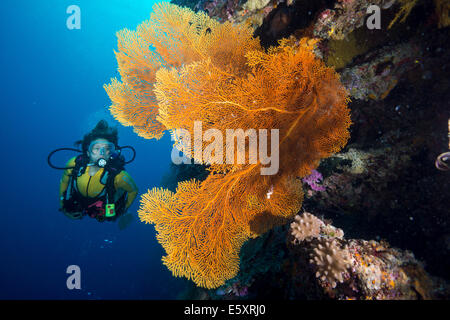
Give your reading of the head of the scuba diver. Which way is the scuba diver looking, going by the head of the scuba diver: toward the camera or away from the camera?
toward the camera

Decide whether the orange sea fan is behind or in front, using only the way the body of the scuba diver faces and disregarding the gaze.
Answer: in front

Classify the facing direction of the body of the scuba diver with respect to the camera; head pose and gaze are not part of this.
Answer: toward the camera
